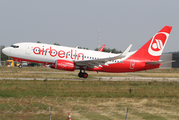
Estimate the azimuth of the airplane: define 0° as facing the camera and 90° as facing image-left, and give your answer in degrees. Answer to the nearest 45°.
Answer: approximately 90°
